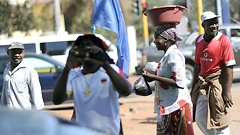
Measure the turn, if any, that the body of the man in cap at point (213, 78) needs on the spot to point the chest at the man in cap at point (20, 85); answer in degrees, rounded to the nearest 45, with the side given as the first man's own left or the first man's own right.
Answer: approximately 45° to the first man's own right

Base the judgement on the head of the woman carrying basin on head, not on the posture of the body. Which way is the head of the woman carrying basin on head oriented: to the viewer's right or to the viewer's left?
to the viewer's left

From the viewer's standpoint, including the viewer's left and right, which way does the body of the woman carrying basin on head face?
facing to the left of the viewer

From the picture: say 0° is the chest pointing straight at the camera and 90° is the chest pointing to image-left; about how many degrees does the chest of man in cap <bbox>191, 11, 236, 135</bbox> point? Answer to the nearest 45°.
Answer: approximately 45°
